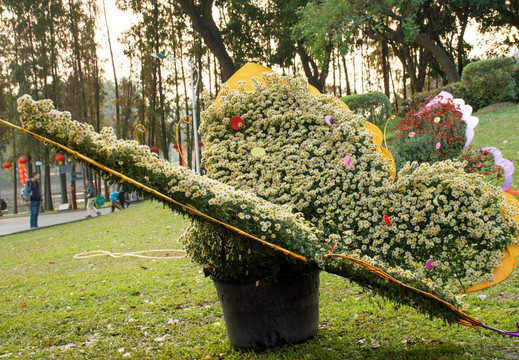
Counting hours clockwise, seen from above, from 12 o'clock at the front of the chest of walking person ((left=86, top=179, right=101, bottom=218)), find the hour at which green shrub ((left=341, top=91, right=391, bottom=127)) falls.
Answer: The green shrub is roughly at 7 o'clock from the walking person.

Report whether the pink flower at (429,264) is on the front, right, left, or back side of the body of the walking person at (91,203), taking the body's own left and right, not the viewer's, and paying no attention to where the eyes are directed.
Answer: left

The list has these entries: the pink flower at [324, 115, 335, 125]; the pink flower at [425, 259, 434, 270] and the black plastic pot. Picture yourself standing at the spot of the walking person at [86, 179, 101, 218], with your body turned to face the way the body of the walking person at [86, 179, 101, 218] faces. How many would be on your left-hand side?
3

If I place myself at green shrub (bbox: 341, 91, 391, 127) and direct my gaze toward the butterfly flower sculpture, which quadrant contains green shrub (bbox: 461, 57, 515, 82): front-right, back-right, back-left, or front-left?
back-left

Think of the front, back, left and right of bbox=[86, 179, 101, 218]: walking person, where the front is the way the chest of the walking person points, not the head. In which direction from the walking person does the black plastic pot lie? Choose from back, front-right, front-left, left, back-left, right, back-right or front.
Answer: left

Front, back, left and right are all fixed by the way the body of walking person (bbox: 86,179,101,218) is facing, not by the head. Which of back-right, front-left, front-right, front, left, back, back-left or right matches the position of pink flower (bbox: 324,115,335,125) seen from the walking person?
left

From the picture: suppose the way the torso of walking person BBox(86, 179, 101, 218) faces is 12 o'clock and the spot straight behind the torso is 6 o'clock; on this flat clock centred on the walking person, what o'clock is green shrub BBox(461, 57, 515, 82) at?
The green shrub is roughly at 7 o'clock from the walking person.

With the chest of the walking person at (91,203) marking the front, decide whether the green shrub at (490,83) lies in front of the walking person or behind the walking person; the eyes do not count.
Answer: behind
